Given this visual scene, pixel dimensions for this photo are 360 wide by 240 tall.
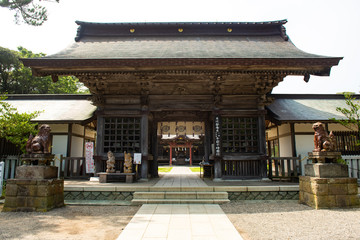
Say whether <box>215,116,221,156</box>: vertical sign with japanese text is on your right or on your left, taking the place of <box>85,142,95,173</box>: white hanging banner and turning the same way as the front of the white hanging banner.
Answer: on your left

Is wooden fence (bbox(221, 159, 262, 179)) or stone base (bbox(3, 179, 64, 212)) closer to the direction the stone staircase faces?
the stone base

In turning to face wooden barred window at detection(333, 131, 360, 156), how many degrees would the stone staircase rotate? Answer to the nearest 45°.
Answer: approximately 135° to its left

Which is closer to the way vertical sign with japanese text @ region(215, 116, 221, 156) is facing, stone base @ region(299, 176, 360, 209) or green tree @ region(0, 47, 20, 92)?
the stone base

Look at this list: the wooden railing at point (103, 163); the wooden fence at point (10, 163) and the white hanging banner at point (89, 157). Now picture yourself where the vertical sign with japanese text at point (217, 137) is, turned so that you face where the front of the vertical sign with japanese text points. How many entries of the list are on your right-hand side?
3

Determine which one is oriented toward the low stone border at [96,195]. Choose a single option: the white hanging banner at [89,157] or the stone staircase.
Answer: the white hanging banner

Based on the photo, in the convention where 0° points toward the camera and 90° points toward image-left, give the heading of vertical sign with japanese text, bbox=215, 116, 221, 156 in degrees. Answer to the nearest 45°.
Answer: approximately 0°
